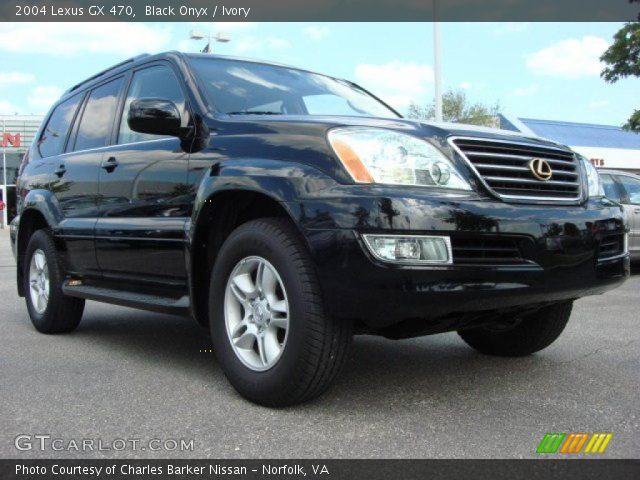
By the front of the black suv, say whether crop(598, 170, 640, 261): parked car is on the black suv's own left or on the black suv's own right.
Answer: on the black suv's own left

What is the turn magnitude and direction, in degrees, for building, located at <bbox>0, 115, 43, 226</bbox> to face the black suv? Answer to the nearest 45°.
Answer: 0° — it already faces it

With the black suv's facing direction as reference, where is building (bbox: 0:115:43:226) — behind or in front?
behind

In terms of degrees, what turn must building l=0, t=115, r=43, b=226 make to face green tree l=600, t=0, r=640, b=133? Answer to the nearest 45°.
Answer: approximately 45° to its left

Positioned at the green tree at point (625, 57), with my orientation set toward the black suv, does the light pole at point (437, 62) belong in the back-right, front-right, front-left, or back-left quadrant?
front-right

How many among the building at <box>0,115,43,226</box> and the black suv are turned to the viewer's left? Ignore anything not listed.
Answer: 0

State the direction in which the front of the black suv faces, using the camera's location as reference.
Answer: facing the viewer and to the right of the viewer

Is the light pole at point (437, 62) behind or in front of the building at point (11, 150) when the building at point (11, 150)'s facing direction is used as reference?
in front

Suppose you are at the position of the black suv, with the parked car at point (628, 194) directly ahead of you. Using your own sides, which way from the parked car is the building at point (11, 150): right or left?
left

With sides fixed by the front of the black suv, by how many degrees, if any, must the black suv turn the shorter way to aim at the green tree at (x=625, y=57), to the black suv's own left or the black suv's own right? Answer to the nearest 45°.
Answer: approximately 90° to the black suv's own left

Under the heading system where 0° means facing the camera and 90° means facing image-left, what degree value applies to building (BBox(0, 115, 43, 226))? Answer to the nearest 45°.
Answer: approximately 0°

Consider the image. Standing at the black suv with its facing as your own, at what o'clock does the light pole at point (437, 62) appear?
The light pole is roughly at 8 o'clock from the black suv.
